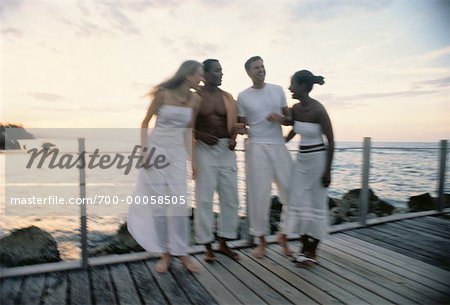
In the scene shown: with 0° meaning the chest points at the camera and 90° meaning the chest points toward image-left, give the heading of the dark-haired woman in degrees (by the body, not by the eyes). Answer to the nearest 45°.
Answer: approximately 45°

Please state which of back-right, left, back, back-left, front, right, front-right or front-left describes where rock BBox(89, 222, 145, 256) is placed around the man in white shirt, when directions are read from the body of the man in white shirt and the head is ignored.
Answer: back-right

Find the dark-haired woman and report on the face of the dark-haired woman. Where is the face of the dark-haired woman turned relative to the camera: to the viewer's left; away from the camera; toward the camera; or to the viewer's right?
to the viewer's left

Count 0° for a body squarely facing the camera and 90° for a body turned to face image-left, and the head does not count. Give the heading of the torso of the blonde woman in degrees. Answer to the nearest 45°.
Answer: approximately 315°

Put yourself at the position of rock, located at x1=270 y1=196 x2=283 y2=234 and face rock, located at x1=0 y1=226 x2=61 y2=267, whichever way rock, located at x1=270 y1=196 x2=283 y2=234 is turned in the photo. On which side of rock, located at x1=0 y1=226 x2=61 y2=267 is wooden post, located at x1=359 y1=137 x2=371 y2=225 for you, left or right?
left

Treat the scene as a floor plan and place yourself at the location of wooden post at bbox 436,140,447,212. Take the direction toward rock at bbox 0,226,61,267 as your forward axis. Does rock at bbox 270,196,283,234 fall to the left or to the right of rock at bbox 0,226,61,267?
right

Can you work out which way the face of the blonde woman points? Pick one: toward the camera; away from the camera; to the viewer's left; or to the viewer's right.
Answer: to the viewer's right

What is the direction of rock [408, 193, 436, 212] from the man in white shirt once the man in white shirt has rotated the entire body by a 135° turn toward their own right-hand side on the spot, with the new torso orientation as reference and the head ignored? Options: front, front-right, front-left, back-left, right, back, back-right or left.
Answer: right

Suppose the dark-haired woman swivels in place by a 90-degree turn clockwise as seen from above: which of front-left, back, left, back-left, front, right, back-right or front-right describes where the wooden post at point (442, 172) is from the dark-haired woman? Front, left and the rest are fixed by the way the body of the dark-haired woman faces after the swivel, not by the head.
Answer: right
